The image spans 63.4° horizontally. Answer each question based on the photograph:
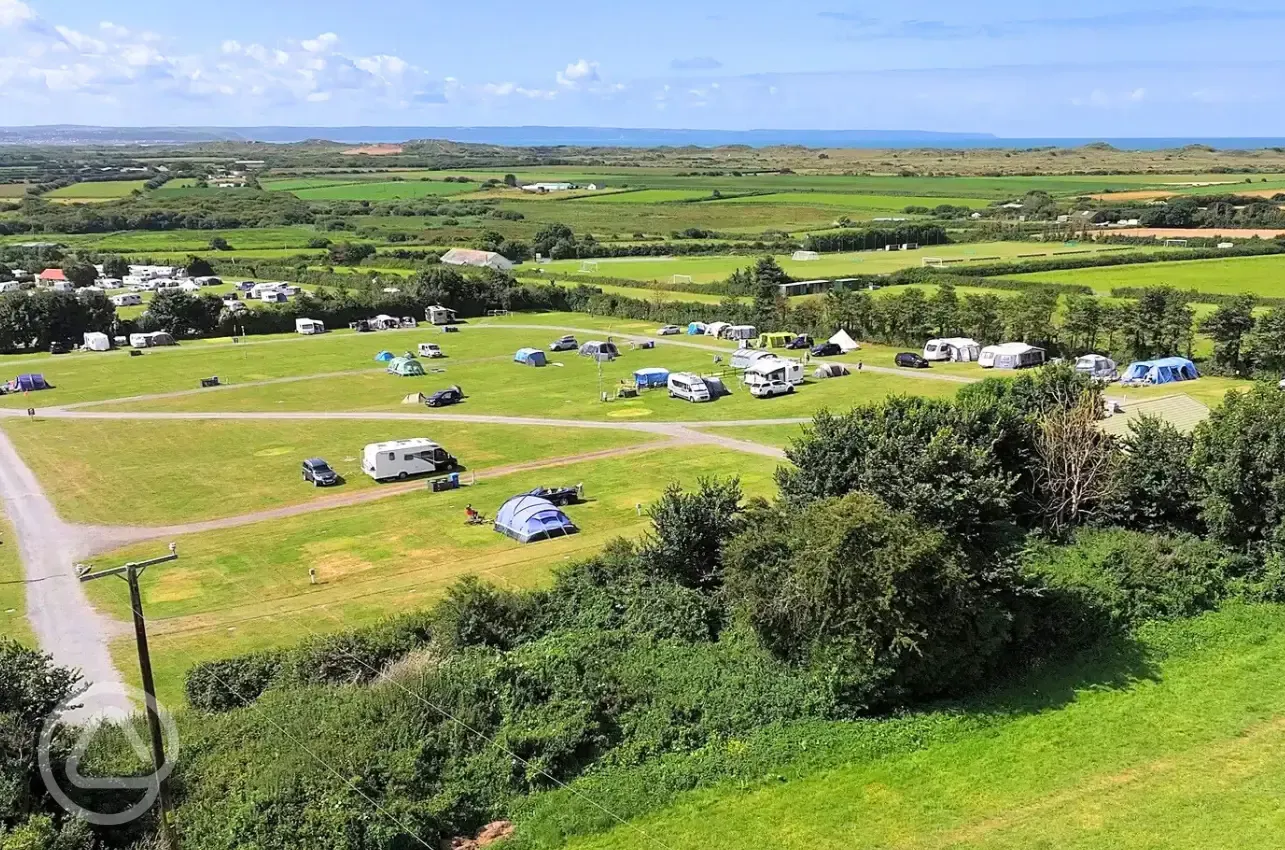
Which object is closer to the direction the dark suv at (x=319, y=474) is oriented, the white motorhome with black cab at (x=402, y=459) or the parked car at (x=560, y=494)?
the parked car

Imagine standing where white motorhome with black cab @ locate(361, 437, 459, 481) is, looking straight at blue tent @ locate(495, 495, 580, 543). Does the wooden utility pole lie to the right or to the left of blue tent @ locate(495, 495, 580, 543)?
right

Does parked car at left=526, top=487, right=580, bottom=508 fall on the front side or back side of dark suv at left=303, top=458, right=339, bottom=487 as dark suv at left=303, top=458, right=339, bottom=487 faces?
on the front side

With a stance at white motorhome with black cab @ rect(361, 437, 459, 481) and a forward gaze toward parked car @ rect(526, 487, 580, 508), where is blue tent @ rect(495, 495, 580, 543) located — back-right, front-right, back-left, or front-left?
front-right

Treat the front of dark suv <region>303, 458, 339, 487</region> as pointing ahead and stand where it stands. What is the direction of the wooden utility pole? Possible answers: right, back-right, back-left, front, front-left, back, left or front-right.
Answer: front-right

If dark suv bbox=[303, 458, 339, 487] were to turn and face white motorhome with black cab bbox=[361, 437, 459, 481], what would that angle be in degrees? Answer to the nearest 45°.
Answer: approximately 45° to its left

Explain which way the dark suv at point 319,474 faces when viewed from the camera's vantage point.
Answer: facing the viewer and to the right of the viewer

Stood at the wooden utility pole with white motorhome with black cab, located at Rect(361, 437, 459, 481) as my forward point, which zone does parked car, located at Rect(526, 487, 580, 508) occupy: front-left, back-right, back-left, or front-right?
front-right
